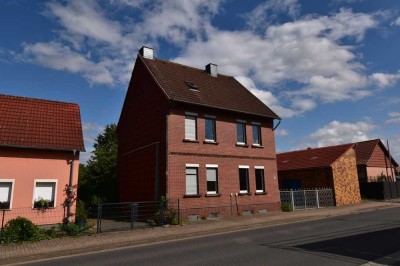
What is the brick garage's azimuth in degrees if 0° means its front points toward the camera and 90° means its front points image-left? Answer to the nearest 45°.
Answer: approximately 45°

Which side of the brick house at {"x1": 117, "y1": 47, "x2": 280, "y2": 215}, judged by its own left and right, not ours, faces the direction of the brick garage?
left

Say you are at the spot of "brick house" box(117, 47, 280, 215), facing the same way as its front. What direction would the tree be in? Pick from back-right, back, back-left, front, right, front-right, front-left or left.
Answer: back

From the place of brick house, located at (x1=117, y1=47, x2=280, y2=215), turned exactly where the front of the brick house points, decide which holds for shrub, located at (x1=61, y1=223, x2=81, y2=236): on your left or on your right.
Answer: on your right

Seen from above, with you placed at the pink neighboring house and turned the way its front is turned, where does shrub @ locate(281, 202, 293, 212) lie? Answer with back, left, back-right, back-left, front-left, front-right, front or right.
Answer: left

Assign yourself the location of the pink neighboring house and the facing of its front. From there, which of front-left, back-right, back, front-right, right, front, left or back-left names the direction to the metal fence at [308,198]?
left

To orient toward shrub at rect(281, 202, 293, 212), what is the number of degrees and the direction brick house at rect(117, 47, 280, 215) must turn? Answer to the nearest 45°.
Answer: approximately 45° to its left

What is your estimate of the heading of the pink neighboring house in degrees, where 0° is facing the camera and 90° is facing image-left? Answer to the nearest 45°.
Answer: approximately 0°
